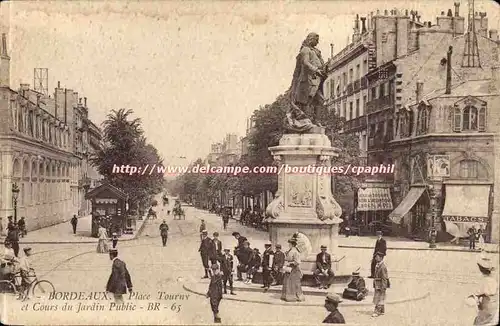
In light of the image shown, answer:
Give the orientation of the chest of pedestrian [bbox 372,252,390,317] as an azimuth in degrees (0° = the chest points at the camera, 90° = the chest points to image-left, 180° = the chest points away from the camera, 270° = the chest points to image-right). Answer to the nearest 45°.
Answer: approximately 45°

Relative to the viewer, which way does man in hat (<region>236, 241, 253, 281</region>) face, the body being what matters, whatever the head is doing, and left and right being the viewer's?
facing the viewer and to the left of the viewer

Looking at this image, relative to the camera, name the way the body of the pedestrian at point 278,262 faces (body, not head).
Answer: toward the camera

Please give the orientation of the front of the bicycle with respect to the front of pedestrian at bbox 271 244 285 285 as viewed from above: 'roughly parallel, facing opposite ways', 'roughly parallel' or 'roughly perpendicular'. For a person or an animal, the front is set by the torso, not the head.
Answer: roughly perpendicular

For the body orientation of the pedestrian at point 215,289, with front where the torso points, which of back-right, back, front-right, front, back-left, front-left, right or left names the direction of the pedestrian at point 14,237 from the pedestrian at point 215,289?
back-right
